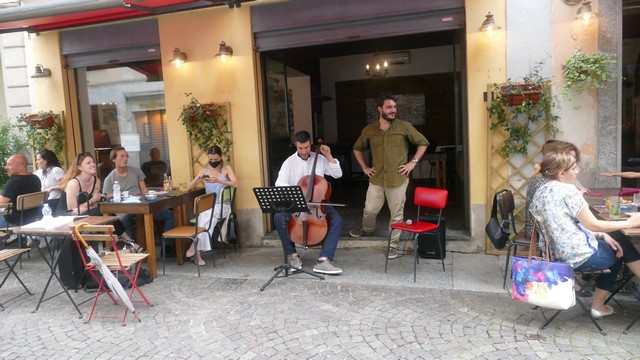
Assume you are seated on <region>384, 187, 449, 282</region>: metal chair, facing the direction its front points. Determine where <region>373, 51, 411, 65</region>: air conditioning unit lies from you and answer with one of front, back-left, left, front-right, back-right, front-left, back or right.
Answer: back-right

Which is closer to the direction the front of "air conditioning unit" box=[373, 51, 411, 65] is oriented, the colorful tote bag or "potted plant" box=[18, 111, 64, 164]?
the colorful tote bag

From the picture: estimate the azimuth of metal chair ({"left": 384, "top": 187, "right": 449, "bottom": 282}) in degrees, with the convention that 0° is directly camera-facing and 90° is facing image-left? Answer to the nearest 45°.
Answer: approximately 45°

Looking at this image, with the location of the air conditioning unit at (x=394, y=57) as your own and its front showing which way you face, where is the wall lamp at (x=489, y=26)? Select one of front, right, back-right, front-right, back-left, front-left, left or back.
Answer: front

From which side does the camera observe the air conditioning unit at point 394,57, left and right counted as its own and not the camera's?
front

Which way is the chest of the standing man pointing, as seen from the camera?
toward the camera

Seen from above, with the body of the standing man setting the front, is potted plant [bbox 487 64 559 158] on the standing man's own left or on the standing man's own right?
on the standing man's own left

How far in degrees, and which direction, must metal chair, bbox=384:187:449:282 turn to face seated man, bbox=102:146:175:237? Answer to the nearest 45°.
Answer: approximately 45° to its right

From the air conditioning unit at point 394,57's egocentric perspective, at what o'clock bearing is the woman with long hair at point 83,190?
The woman with long hair is roughly at 1 o'clock from the air conditioning unit.

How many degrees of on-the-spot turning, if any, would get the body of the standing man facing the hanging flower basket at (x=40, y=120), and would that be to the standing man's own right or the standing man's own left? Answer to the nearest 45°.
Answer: approximately 90° to the standing man's own right

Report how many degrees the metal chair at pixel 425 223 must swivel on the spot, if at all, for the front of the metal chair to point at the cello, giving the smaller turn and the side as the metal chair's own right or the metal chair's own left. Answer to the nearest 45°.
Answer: approximately 45° to the metal chair's own right

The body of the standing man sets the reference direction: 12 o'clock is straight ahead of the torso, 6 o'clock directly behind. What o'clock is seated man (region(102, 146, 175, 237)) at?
The seated man is roughly at 3 o'clock from the standing man.

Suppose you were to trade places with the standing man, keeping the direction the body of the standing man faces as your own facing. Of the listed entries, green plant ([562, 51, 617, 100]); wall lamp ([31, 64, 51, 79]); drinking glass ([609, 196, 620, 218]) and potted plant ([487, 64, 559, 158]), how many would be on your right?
1

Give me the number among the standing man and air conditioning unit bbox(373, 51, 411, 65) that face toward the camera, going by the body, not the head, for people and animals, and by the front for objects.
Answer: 2

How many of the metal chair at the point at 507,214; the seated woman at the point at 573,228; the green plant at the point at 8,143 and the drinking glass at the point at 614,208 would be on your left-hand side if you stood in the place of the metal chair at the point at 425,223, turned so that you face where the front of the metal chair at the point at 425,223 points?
3

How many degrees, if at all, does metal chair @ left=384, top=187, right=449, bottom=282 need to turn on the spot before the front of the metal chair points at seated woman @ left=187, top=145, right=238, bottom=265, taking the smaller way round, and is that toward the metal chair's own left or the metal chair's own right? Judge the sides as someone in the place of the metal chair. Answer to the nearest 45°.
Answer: approximately 45° to the metal chair's own right

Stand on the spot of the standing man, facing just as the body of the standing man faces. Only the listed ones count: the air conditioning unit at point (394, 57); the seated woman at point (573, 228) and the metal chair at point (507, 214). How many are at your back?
1
